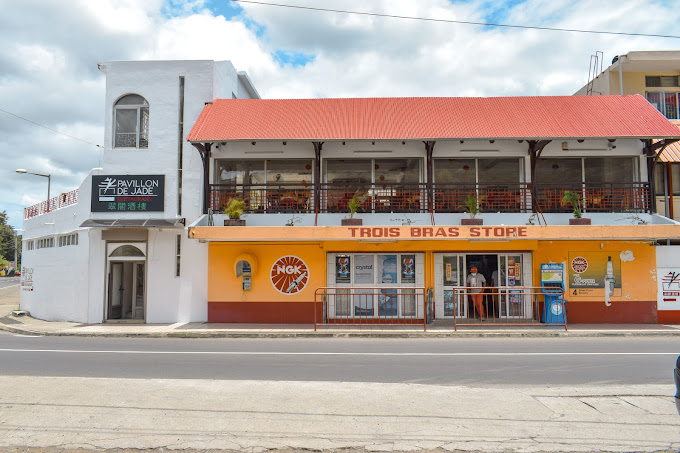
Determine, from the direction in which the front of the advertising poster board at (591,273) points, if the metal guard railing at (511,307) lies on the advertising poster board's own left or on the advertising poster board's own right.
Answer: on the advertising poster board's own right

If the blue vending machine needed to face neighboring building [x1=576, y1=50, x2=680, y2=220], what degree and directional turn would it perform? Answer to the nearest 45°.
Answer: approximately 135° to its left
